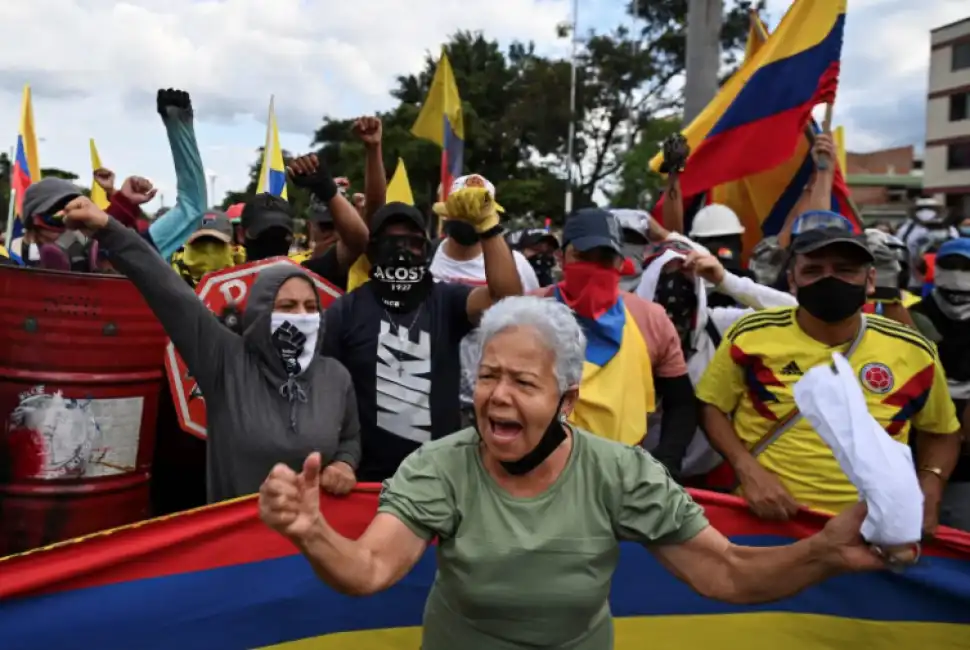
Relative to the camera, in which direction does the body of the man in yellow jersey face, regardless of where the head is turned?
toward the camera

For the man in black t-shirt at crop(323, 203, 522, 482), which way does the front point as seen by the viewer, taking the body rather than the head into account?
toward the camera

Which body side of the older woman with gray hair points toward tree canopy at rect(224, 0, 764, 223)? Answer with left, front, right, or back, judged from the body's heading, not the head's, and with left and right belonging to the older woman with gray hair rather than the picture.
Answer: back

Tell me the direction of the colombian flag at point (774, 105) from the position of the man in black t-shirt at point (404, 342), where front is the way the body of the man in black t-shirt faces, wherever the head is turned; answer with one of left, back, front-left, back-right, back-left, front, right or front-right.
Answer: back-left

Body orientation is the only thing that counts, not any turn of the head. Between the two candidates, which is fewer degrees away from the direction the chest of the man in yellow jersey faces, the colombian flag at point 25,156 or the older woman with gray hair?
the older woman with gray hair

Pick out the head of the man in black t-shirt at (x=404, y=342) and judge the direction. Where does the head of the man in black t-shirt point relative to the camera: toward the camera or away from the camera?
toward the camera

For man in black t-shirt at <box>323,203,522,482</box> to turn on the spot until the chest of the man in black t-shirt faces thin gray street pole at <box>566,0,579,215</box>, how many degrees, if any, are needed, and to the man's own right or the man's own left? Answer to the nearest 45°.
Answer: approximately 180°

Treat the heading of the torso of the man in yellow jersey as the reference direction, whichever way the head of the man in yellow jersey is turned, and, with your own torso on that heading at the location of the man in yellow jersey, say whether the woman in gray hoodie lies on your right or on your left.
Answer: on your right

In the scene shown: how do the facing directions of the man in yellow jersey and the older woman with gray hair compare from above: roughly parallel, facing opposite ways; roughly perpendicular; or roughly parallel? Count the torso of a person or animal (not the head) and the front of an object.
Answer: roughly parallel

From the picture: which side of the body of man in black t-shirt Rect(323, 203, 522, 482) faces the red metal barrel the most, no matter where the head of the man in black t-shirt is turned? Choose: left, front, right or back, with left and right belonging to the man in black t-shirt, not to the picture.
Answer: right

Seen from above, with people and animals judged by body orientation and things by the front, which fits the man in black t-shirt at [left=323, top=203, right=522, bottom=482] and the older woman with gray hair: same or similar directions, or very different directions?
same or similar directions

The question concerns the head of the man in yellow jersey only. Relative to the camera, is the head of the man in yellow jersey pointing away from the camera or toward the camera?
toward the camera

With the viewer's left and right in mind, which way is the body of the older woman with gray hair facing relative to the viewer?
facing the viewer

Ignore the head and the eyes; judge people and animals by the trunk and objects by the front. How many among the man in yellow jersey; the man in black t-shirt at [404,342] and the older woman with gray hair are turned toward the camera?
3
